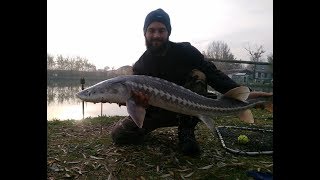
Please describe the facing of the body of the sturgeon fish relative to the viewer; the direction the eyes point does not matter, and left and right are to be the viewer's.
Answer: facing to the left of the viewer

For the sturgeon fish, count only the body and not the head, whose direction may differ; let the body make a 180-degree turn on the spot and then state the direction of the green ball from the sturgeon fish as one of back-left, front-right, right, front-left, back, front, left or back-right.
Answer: front-left
